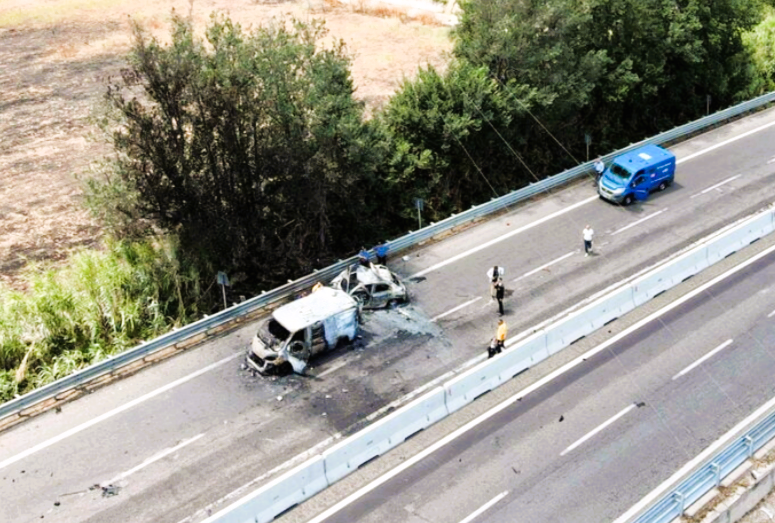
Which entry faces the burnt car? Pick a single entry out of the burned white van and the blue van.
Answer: the blue van

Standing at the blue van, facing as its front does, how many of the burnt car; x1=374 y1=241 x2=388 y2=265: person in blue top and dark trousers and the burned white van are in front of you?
3

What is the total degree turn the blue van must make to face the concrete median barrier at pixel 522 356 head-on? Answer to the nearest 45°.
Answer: approximately 45° to its left

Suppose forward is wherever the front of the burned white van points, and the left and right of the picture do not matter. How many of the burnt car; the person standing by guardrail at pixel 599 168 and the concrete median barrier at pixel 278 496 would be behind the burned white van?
2

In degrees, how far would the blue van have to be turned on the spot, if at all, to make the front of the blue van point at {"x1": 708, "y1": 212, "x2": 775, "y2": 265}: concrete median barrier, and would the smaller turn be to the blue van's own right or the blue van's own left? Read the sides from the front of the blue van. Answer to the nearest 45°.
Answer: approximately 90° to the blue van's own left

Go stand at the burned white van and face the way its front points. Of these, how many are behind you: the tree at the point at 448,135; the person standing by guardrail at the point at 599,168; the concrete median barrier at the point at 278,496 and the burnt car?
3

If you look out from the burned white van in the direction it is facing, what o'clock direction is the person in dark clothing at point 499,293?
The person in dark clothing is roughly at 7 o'clock from the burned white van.

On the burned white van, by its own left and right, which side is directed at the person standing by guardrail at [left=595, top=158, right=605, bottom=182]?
back

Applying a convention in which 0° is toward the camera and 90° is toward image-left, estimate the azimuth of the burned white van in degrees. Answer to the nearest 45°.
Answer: approximately 45°

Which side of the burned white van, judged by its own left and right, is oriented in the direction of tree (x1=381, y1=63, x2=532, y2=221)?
back

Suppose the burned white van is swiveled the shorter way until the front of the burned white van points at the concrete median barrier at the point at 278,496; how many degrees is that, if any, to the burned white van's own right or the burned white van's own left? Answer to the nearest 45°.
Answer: approximately 45° to the burned white van's own left
